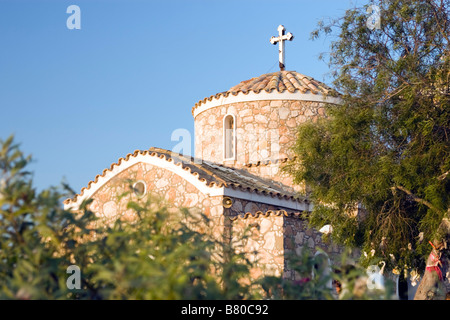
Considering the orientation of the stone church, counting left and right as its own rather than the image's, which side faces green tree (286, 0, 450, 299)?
left

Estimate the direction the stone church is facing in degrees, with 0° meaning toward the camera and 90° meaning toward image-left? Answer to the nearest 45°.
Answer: approximately 45°
